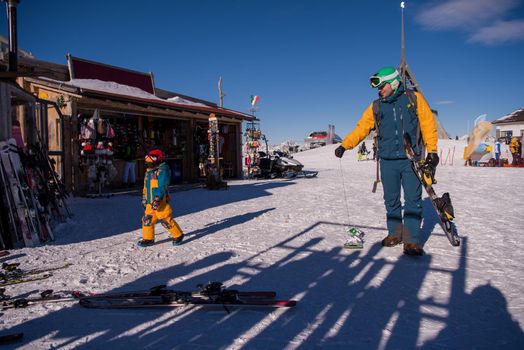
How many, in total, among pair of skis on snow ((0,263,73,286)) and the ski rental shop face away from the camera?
0

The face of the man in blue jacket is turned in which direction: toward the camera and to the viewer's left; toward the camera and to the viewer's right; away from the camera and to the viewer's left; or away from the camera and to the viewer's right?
toward the camera and to the viewer's left

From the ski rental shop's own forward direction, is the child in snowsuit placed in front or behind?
in front

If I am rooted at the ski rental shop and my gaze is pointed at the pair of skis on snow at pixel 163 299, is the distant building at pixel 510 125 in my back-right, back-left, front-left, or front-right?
back-left

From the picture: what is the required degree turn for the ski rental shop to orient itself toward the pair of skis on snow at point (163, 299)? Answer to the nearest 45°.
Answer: approximately 45° to its right

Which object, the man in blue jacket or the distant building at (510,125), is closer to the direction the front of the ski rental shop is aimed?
the man in blue jacket

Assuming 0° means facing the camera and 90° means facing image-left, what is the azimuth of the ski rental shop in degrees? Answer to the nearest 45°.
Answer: approximately 315°

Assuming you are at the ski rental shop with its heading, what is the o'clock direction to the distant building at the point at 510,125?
The distant building is roughly at 10 o'clock from the ski rental shop.

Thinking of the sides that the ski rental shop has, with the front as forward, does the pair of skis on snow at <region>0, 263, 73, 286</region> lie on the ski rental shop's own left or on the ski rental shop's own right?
on the ski rental shop's own right
